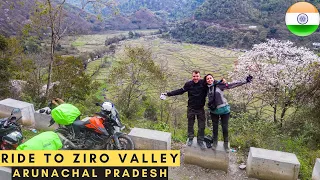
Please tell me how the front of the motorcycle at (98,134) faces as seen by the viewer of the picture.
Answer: facing to the right of the viewer

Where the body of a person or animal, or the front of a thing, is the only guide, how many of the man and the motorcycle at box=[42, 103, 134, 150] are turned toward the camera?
1

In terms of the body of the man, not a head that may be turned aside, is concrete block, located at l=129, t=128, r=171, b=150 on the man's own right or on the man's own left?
on the man's own right

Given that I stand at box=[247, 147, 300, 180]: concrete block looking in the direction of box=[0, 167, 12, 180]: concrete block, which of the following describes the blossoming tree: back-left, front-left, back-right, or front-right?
back-right

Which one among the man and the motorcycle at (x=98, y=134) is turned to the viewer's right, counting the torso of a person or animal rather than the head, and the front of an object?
the motorcycle

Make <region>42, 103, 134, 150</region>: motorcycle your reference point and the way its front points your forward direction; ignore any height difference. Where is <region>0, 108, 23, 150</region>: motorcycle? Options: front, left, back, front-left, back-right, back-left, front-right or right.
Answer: back

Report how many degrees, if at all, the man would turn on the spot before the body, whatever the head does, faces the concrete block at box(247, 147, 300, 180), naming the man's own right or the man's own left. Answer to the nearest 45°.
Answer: approximately 90° to the man's own left

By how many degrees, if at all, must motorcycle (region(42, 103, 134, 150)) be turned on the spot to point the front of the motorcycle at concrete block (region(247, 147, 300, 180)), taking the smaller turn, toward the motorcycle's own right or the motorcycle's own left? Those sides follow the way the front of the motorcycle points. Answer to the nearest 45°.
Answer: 0° — it already faces it

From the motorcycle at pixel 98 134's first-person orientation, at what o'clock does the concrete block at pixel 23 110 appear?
The concrete block is roughly at 8 o'clock from the motorcycle.

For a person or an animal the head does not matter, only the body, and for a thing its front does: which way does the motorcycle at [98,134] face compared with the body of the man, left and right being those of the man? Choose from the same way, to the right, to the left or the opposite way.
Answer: to the left
